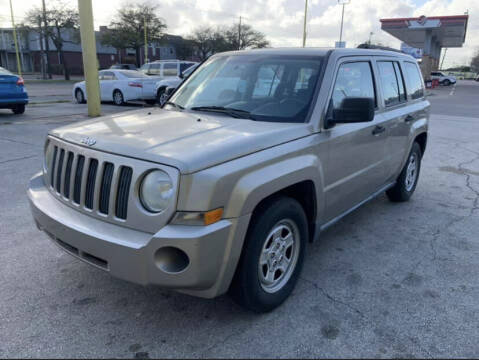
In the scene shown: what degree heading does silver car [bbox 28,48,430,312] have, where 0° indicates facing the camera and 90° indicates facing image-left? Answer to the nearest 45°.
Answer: approximately 45°

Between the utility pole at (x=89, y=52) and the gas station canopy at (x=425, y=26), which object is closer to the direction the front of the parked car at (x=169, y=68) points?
the utility pole

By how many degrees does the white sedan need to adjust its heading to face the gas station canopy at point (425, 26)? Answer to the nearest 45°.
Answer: approximately 90° to its right

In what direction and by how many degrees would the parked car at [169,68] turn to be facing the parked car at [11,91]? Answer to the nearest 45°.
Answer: approximately 45° to its left

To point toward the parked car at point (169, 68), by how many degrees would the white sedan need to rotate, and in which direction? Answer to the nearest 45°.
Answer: approximately 90° to its right

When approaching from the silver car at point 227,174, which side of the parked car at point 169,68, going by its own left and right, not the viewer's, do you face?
left

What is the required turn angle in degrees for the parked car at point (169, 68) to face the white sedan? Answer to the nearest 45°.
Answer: approximately 45° to its left

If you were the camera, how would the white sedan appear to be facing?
facing away from the viewer and to the left of the viewer

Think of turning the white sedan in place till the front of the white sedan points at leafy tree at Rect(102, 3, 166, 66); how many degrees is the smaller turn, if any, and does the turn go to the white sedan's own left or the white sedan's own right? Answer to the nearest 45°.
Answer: approximately 45° to the white sedan's own right

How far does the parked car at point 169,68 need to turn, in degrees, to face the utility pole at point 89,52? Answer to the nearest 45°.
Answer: approximately 90° to its left

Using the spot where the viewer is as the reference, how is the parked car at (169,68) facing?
facing to the left of the viewer

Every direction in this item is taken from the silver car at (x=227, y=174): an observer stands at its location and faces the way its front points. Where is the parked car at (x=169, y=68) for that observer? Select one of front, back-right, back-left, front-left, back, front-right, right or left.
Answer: back-right
